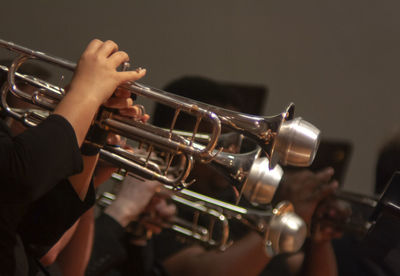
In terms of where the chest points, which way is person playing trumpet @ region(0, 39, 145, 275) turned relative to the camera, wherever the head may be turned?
to the viewer's right

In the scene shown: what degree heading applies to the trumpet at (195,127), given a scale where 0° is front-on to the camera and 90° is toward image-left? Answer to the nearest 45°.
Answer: approximately 270°

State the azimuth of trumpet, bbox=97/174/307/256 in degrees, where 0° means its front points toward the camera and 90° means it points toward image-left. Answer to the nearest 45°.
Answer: approximately 270°

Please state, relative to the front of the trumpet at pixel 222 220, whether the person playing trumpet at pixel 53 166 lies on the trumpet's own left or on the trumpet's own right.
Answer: on the trumpet's own right

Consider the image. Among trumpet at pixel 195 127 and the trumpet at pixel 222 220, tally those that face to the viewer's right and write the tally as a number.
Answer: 2
